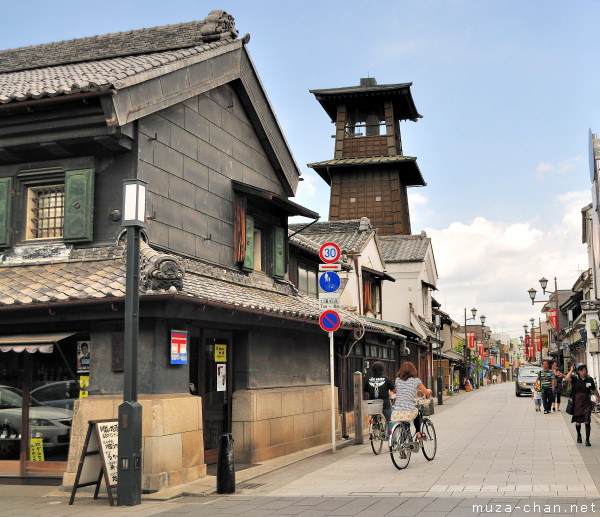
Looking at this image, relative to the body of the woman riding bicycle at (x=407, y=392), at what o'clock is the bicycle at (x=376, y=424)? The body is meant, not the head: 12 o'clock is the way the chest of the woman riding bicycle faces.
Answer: The bicycle is roughly at 10 o'clock from the woman riding bicycle.

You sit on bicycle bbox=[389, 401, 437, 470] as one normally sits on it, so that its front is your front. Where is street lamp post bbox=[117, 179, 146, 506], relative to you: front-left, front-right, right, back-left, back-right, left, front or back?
back

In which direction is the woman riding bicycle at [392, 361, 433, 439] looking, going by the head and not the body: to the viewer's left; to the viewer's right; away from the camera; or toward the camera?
away from the camera

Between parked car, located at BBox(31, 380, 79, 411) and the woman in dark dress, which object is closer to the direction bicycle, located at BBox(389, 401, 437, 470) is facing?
the woman in dark dress

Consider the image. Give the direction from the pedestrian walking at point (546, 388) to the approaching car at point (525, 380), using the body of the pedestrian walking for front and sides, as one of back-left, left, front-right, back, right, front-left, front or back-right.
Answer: back

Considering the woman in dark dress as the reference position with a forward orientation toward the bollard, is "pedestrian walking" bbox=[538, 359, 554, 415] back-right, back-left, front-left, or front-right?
back-right

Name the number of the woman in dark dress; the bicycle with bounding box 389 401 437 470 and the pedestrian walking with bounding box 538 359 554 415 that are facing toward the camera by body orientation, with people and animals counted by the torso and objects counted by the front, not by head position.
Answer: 2

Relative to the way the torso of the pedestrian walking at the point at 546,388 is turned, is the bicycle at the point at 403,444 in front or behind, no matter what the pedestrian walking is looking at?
in front
